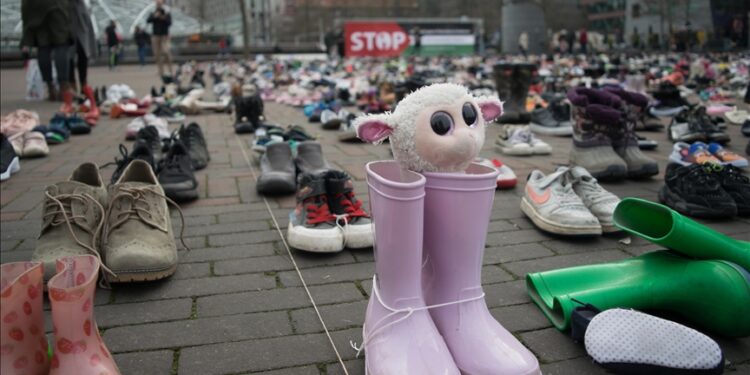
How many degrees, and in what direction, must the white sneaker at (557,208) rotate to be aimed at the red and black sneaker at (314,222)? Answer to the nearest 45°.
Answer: approximately 90° to its right

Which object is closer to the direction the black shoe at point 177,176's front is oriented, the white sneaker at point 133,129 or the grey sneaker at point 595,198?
the grey sneaker

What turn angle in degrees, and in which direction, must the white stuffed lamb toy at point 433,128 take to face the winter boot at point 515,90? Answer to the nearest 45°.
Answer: approximately 135° to its left

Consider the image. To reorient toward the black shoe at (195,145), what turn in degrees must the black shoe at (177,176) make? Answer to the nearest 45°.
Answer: approximately 180°

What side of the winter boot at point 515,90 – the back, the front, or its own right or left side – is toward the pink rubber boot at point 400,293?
front

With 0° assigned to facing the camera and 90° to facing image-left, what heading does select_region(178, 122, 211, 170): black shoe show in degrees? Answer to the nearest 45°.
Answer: approximately 0°

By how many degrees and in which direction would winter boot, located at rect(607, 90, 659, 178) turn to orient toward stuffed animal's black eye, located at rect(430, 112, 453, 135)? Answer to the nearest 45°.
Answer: approximately 45° to its right
